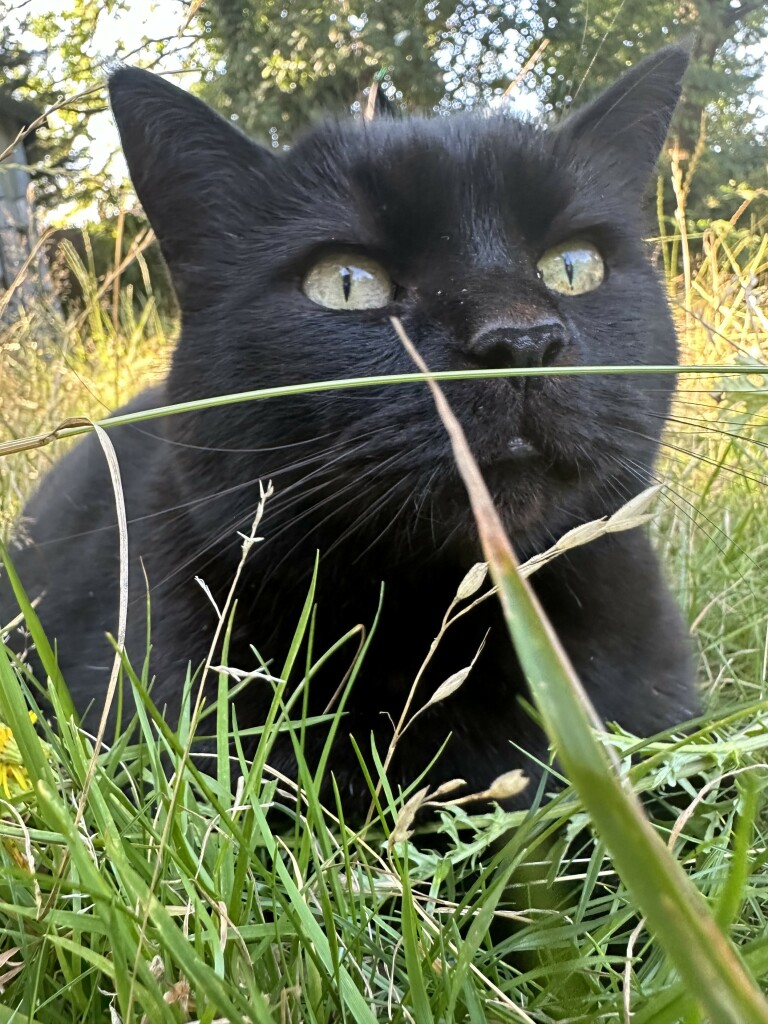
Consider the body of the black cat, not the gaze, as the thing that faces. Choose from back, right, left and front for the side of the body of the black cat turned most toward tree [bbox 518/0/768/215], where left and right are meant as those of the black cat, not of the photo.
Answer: left

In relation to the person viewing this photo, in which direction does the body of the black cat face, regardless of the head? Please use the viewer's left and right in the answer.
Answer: facing the viewer and to the right of the viewer
